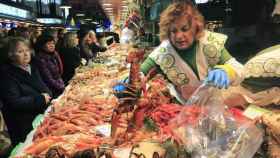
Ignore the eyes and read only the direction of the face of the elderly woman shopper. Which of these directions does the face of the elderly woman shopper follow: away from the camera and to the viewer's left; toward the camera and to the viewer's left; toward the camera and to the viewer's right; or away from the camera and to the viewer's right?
toward the camera and to the viewer's right

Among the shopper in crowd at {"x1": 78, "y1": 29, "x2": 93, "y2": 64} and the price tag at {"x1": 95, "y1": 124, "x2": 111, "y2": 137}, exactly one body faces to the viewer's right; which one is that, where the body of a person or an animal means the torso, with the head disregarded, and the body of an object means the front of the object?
the shopper in crowd

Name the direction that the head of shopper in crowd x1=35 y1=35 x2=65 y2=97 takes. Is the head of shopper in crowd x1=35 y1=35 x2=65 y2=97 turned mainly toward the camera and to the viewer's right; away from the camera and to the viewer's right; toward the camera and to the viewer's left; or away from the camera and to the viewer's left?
toward the camera and to the viewer's right

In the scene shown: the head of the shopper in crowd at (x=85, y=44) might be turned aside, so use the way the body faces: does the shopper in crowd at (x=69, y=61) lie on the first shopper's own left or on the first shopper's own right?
on the first shopper's own right

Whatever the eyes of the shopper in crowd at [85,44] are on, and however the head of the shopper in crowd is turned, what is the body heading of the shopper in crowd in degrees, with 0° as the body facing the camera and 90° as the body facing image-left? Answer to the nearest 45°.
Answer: approximately 270°

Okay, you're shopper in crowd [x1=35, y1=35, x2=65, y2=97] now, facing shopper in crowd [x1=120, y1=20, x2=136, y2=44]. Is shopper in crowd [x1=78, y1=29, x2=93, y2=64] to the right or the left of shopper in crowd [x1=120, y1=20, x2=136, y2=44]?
left

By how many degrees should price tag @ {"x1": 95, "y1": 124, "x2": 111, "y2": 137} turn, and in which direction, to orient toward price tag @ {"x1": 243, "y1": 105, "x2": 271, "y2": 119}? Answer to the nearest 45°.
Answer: approximately 45° to its left

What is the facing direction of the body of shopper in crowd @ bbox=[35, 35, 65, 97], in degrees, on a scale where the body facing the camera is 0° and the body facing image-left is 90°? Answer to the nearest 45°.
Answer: approximately 315°

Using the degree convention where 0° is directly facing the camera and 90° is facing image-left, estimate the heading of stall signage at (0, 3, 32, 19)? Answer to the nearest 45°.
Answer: approximately 315°

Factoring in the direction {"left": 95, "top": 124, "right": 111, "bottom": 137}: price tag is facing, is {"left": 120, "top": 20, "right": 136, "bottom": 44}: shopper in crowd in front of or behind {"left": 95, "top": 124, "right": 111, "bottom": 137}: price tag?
behind
